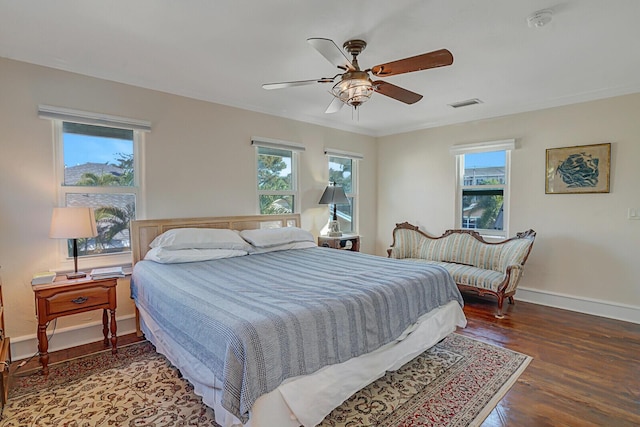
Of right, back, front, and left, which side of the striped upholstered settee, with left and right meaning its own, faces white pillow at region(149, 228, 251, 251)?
front

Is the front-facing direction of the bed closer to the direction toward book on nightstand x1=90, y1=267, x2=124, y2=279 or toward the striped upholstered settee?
the striped upholstered settee

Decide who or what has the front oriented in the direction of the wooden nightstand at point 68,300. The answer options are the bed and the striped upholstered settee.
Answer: the striped upholstered settee

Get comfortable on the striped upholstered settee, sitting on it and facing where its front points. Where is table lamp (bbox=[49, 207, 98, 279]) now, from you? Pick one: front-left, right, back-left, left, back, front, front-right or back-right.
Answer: front

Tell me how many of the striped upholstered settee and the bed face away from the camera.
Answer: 0

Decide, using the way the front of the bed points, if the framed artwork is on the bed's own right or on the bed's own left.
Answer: on the bed's own left

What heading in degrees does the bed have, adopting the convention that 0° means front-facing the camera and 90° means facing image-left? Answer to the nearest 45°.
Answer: approximately 315°

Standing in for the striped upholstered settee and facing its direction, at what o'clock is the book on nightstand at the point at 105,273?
The book on nightstand is roughly at 12 o'clock from the striped upholstered settee.

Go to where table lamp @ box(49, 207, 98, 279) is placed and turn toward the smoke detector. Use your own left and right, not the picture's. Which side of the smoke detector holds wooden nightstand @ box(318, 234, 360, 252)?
left

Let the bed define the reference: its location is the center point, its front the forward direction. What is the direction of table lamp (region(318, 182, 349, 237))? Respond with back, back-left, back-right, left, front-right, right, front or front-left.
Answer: back-left

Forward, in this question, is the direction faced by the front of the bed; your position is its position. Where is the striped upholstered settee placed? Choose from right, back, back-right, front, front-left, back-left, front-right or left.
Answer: left

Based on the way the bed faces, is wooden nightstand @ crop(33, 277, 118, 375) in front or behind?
behind

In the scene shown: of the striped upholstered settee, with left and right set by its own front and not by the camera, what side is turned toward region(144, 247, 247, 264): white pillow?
front

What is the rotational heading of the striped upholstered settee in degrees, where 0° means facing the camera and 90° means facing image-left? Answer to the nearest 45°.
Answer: approximately 45°

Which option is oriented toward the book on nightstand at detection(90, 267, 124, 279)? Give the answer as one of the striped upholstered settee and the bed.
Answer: the striped upholstered settee

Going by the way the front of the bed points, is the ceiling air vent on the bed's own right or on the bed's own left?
on the bed's own left
